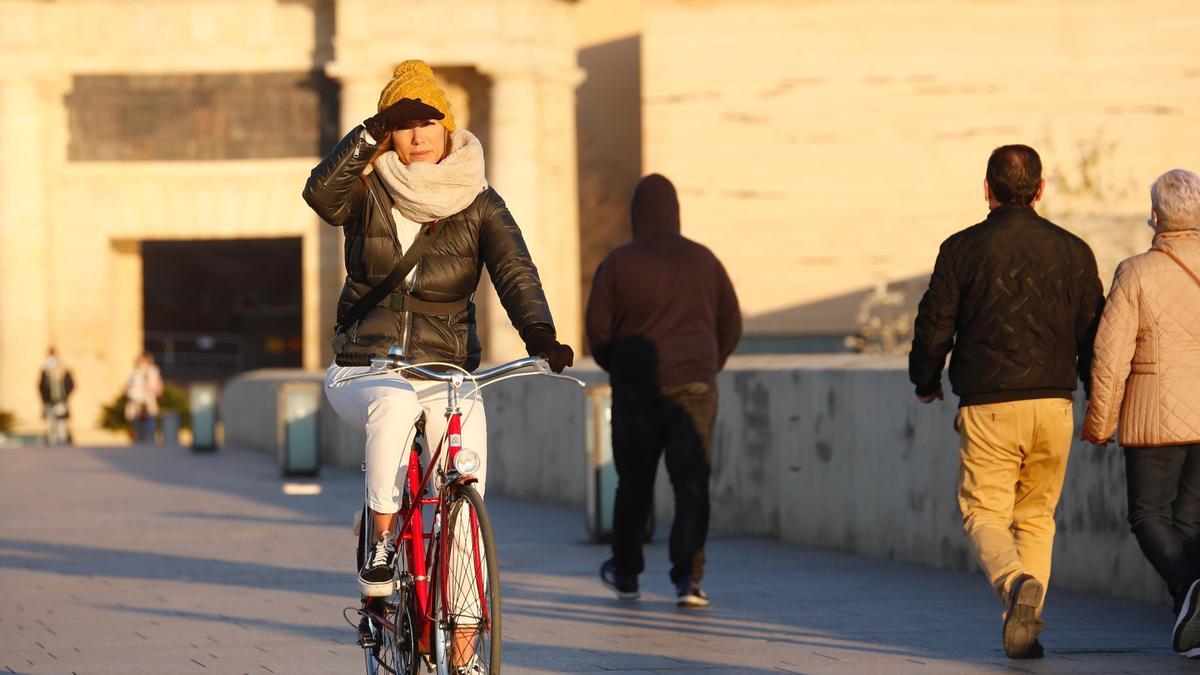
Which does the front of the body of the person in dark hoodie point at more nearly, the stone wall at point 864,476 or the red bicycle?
the stone wall

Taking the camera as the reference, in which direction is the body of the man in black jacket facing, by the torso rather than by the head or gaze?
away from the camera

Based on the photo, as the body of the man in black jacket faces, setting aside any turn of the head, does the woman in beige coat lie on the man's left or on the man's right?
on the man's right

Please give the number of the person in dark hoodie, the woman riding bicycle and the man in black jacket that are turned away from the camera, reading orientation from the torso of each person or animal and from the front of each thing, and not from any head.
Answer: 2

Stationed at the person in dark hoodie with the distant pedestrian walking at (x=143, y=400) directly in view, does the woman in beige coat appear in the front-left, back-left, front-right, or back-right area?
back-right

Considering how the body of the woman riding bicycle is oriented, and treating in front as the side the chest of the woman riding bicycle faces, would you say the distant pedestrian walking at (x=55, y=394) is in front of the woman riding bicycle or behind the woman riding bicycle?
behind

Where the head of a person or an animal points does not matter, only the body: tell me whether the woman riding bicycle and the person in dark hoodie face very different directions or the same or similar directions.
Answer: very different directions

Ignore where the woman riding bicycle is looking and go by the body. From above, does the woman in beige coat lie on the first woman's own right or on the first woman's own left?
on the first woman's own left

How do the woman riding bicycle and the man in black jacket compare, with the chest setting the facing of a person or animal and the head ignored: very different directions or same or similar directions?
very different directions

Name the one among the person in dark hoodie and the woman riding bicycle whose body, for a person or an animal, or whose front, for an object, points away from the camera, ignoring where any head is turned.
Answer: the person in dark hoodie

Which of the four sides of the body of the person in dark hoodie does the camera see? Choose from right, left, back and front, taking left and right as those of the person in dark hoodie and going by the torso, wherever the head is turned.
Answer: back

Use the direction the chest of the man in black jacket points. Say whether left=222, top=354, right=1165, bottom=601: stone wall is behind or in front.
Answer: in front

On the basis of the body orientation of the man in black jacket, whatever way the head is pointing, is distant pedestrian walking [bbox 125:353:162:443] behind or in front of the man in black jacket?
in front

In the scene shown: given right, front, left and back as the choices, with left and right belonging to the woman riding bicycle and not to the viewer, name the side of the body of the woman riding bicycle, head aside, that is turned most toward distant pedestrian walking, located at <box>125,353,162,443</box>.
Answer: back

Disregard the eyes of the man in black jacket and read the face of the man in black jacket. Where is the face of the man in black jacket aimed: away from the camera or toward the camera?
away from the camera
